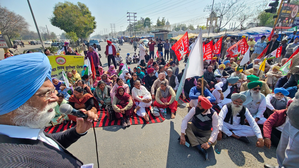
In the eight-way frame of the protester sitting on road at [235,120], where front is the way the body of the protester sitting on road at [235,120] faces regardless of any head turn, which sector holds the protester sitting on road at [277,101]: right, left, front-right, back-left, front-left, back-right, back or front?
back-left

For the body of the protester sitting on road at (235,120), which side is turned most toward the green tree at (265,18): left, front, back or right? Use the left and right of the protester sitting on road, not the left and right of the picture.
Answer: back

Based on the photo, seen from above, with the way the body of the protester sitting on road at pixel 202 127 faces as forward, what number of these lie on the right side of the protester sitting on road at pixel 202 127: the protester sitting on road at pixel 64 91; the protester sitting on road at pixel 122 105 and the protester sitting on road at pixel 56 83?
3

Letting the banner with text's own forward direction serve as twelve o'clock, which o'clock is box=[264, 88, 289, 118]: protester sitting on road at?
The protester sitting on road is roughly at 11 o'clock from the banner with text.

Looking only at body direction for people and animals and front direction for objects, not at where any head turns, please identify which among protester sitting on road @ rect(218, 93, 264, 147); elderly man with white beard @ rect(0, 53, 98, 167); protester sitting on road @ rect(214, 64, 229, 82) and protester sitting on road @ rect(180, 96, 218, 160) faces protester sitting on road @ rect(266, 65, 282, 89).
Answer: the elderly man with white beard

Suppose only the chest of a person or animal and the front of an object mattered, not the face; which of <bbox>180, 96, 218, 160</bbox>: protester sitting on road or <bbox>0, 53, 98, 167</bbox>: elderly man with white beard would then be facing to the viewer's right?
the elderly man with white beard

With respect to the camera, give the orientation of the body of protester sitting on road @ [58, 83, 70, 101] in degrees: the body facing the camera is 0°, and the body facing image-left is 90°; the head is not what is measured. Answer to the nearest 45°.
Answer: approximately 315°

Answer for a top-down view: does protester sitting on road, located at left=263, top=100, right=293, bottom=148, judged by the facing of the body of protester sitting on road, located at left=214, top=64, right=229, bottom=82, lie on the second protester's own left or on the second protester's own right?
on the second protester's own left

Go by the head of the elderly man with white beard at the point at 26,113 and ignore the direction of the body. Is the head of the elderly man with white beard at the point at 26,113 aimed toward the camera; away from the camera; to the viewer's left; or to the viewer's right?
to the viewer's right

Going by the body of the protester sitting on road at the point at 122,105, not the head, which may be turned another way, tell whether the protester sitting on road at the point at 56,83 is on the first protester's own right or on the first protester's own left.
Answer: on the first protester's own right
